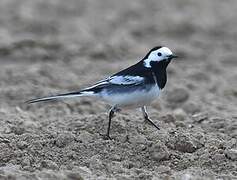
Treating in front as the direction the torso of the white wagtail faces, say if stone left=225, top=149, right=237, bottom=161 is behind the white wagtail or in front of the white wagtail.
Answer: in front

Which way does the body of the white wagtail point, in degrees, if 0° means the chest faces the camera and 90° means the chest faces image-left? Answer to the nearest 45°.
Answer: approximately 270°
